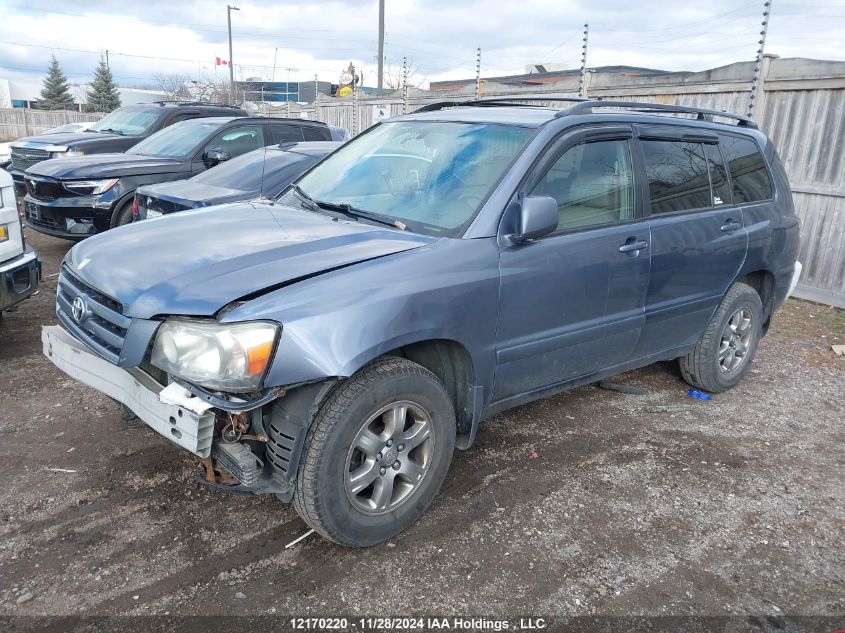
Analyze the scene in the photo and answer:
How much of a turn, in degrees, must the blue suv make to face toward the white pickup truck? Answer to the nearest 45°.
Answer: approximately 90° to its right

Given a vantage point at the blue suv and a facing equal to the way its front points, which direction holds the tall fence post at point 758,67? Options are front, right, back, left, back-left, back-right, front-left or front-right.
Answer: back

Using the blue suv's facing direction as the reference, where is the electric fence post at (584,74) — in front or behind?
behind

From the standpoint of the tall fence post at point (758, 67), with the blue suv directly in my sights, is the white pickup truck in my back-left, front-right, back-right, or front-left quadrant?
front-right

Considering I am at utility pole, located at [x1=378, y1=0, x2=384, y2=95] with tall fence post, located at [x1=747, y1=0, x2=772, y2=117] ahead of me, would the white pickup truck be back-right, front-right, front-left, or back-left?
front-right

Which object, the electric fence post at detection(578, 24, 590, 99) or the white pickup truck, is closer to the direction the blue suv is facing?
the white pickup truck

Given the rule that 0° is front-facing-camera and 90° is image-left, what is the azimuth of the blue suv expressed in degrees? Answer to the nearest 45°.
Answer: approximately 45°

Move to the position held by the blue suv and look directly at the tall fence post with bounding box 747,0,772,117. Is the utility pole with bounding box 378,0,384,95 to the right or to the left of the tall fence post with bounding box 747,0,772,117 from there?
left

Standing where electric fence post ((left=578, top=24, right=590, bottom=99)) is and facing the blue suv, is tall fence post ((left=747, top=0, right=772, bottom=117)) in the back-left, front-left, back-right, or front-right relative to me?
front-left

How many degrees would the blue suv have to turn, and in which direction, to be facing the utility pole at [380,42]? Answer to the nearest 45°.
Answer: approximately 135° to its right
